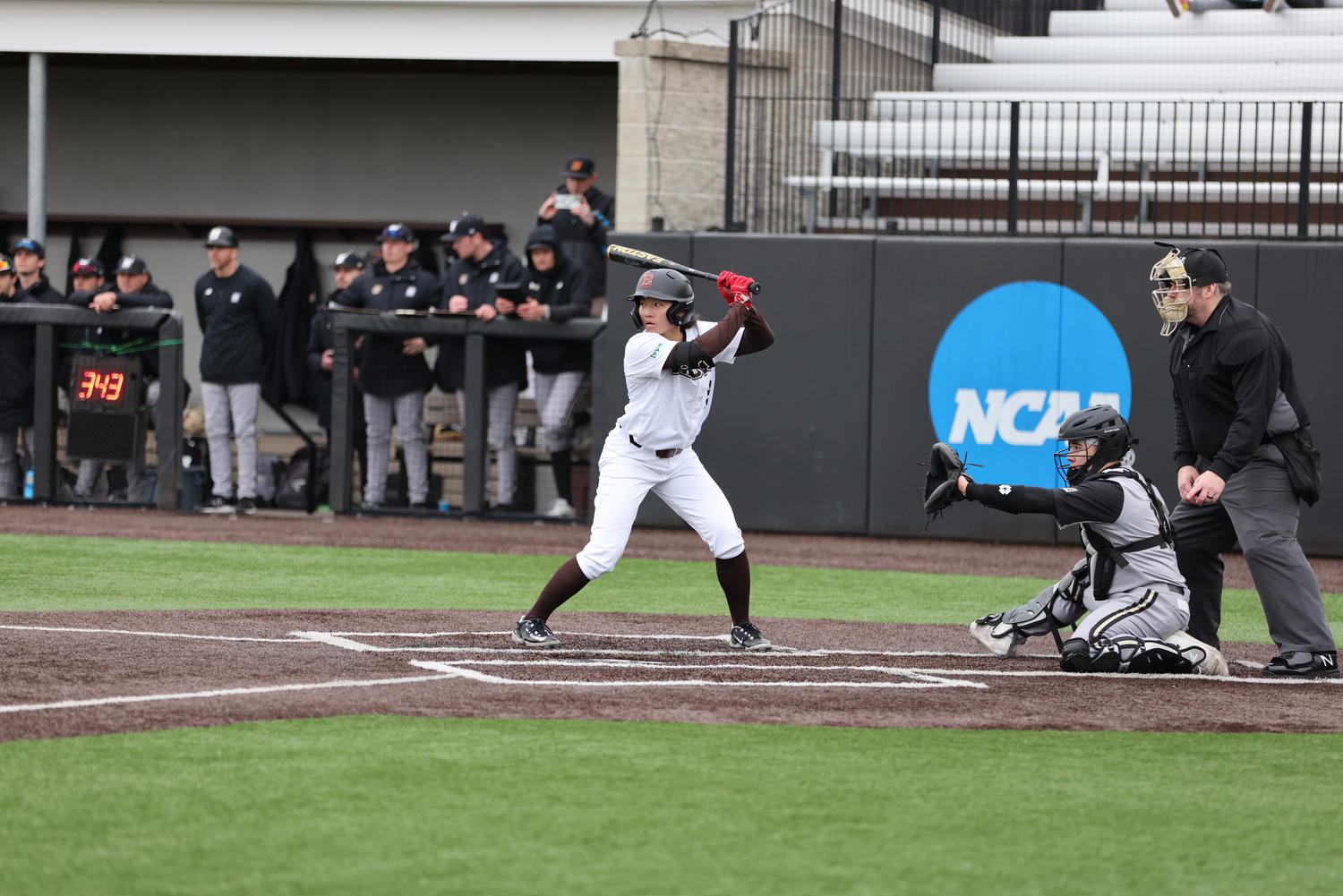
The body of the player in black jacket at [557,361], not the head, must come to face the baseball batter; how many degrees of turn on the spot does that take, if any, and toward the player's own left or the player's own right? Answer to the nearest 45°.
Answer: approximately 45° to the player's own left

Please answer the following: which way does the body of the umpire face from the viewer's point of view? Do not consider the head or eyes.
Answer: to the viewer's left

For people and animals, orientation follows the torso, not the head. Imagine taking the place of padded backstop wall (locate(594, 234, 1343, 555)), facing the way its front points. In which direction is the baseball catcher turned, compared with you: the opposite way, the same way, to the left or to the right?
to the right

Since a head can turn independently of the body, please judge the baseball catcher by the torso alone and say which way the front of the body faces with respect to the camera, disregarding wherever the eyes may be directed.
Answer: to the viewer's left

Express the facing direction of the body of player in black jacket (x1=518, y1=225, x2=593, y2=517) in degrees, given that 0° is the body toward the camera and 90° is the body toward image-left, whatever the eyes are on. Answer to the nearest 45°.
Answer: approximately 45°

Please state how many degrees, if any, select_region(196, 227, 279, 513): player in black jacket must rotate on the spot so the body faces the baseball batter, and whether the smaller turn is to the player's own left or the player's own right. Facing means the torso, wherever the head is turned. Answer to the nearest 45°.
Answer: approximately 45° to the player's own left

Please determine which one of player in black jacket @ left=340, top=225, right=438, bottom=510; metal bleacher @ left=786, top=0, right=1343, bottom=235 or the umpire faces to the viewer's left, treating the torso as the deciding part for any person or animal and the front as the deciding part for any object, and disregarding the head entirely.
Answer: the umpire

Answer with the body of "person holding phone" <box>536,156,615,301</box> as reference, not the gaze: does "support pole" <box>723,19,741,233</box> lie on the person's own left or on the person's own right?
on the person's own left

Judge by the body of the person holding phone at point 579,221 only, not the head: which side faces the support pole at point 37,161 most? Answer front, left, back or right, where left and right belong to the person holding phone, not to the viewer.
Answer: right
